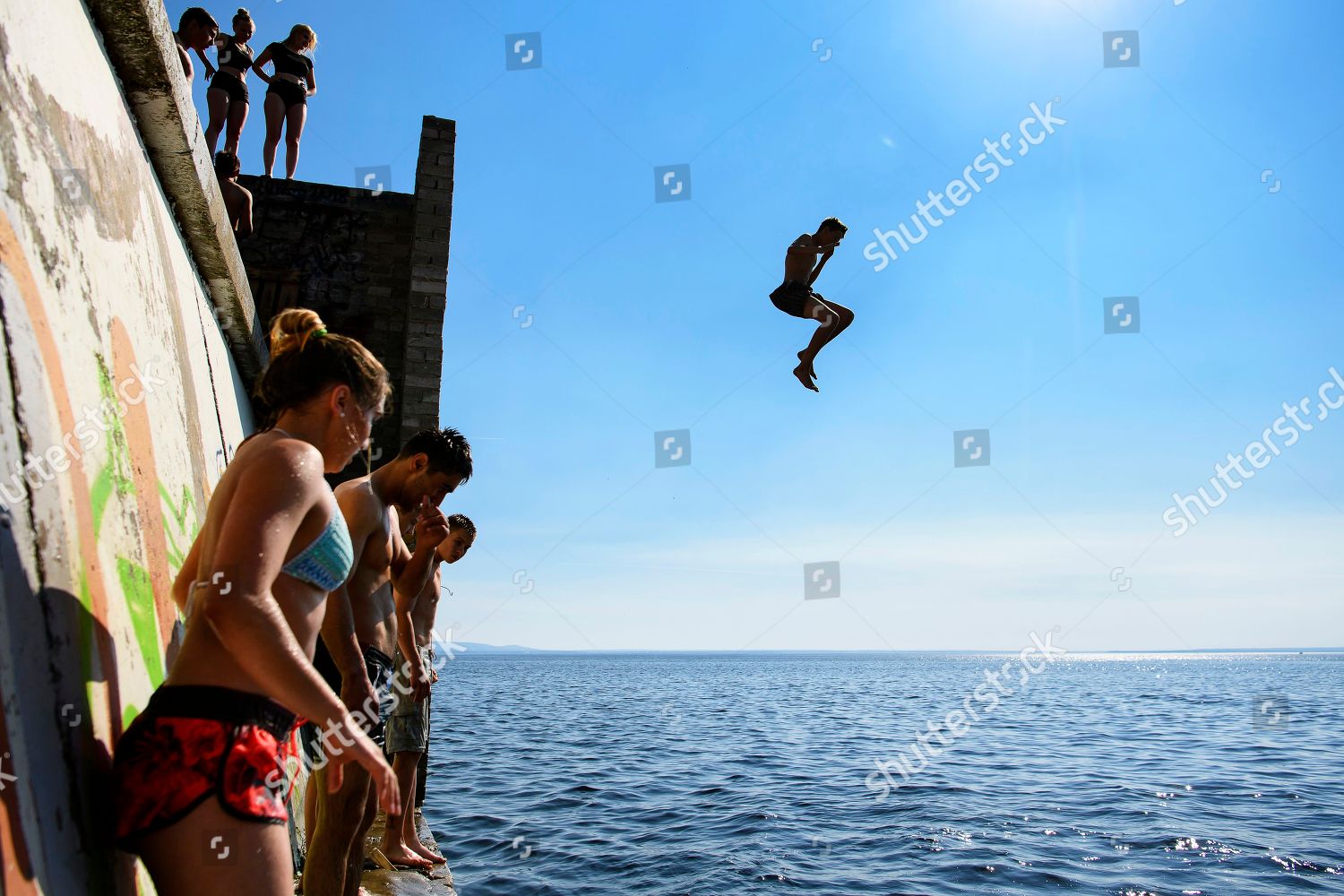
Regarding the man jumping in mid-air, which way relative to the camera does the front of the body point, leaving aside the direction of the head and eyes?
to the viewer's right

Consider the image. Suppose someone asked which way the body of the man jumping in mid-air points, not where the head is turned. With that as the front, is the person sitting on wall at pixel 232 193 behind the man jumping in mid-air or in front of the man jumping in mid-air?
behind

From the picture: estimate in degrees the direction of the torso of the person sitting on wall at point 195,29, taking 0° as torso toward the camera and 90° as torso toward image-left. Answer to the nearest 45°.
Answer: approximately 315°

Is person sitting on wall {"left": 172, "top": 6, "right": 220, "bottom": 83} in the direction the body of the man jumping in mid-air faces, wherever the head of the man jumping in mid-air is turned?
no

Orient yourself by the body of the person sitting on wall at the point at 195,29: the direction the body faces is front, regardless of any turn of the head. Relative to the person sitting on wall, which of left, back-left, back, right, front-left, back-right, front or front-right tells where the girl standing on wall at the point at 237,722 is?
front-right

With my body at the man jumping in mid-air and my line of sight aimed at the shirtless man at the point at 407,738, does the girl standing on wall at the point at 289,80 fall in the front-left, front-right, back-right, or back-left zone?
front-right

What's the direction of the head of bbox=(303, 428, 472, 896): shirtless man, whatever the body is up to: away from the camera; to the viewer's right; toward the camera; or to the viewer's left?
to the viewer's right

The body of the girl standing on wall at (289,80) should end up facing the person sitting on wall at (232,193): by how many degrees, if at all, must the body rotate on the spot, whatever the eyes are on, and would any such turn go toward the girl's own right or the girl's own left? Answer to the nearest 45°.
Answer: approximately 45° to the girl's own right

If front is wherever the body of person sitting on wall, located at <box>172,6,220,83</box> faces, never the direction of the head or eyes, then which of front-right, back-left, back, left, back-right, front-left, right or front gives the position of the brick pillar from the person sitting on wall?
left

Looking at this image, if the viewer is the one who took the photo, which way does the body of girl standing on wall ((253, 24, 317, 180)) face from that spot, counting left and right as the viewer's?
facing the viewer and to the right of the viewer

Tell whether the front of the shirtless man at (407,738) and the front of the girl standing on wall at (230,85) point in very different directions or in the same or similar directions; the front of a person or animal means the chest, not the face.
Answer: same or similar directions

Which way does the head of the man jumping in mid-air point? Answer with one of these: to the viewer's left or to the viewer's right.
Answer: to the viewer's right
